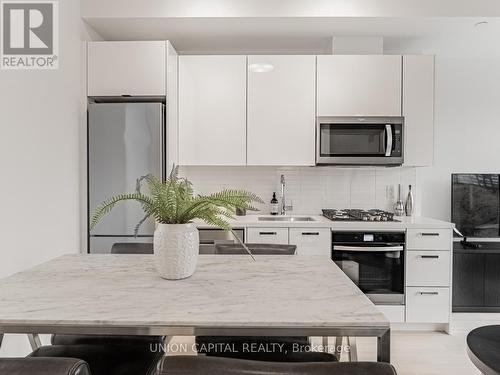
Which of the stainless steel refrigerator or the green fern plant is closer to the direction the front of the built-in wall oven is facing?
the green fern plant

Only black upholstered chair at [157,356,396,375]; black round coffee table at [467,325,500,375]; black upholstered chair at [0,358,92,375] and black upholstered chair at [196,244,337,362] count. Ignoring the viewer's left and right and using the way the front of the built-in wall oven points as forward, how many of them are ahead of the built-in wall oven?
4

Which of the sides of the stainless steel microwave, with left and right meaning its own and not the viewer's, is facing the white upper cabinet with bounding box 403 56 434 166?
left

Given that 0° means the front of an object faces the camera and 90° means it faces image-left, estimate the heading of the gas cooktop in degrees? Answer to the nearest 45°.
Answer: approximately 0°

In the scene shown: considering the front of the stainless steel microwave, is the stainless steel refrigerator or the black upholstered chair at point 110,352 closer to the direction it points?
the black upholstered chair

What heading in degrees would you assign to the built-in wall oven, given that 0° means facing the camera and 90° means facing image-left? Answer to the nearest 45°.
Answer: approximately 0°

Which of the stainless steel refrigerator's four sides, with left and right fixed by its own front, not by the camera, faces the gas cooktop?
left
